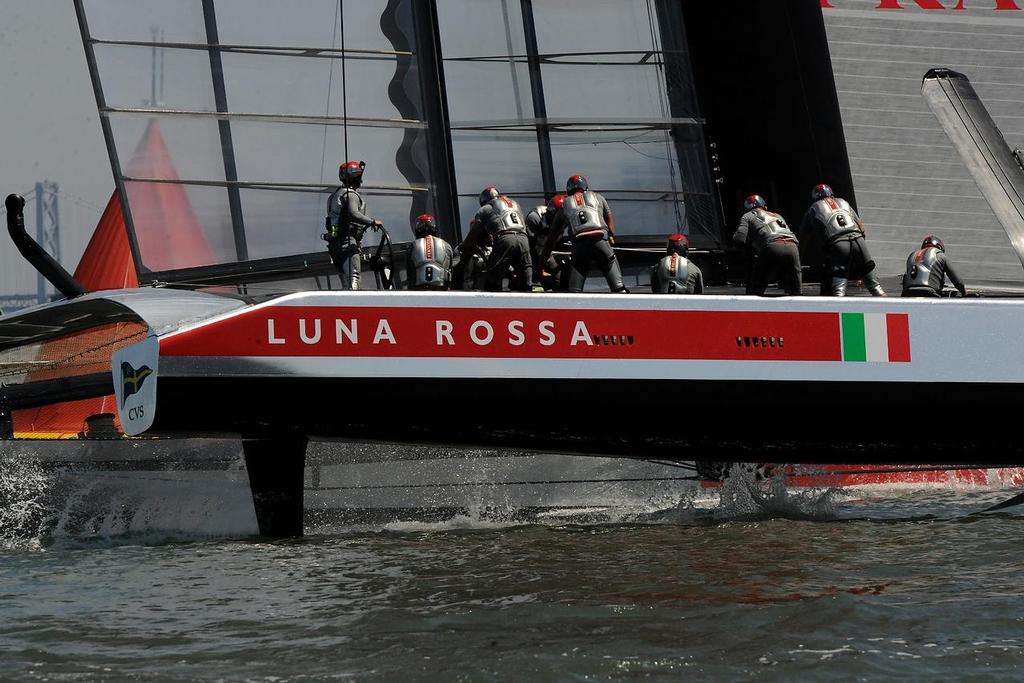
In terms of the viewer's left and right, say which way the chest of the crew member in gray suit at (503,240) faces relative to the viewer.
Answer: facing away from the viewer and to the left of the viewer

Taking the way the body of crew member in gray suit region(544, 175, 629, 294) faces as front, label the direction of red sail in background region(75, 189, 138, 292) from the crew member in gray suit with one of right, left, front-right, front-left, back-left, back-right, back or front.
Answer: front-left

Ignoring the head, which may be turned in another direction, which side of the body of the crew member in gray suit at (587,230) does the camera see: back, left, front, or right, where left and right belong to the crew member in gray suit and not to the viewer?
back

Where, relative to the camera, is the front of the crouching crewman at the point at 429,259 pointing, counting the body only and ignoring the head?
away from the camera

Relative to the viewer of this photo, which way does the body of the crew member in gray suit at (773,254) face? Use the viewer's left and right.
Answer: facing away from the viewer and to the left of the viewer

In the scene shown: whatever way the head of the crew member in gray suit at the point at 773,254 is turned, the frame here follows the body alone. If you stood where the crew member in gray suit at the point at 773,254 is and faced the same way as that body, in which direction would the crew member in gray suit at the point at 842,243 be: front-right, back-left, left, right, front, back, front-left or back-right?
right

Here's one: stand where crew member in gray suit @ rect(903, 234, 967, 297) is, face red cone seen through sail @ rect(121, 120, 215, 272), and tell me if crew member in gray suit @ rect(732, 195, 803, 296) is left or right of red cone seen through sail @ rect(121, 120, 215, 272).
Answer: left

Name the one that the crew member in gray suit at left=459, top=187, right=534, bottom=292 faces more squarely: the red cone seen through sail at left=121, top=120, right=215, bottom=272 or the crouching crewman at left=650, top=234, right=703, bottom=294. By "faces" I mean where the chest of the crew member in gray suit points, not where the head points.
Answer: the red cone seen through sail

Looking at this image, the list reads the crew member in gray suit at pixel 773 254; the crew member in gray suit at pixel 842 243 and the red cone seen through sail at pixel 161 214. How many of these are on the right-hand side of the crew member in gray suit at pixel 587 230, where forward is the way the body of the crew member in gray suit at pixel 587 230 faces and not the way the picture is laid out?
2

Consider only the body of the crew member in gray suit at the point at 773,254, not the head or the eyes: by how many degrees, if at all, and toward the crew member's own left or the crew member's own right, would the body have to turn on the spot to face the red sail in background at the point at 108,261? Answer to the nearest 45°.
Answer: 0° — they already face it

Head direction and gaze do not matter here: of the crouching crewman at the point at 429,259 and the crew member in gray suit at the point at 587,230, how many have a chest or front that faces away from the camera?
2
